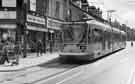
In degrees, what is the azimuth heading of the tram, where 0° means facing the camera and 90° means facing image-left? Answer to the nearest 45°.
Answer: approximately 45°
